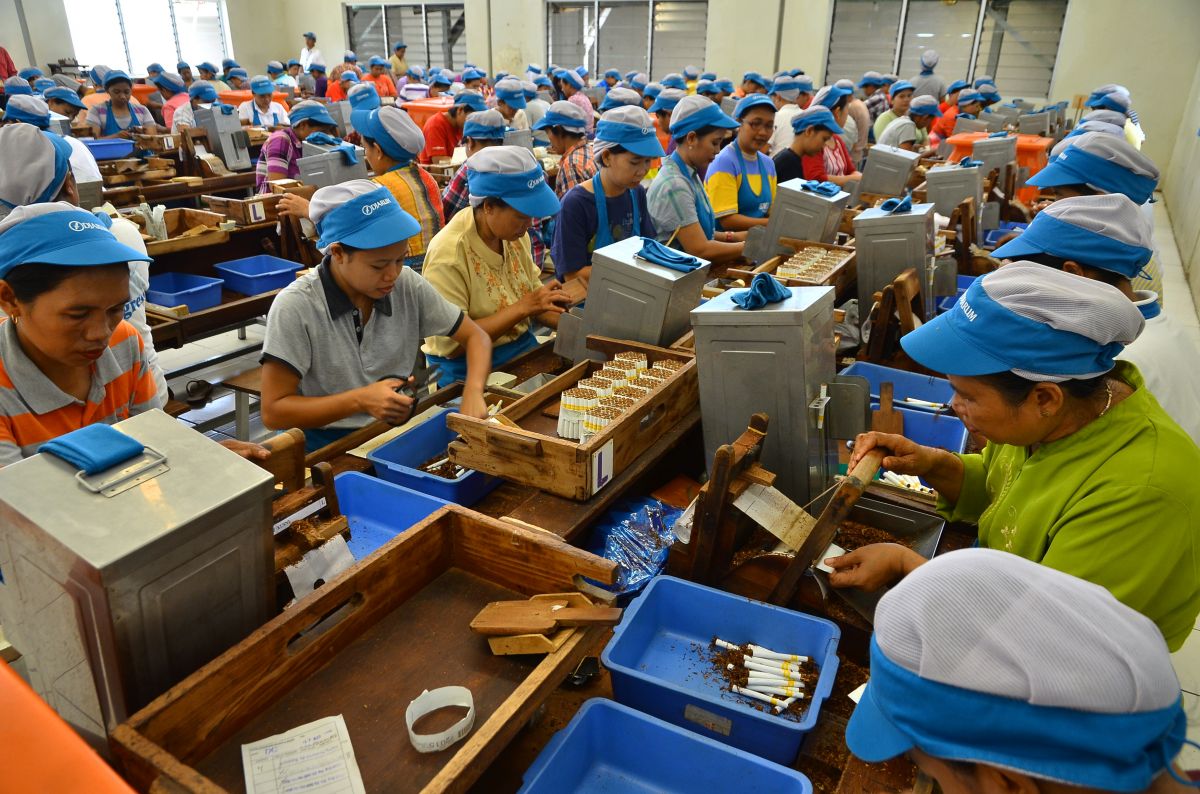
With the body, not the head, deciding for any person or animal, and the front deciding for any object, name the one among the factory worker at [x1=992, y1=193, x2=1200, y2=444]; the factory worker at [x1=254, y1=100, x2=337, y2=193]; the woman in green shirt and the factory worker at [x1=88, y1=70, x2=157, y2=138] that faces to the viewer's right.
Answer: the factory worker at [x1=254, y1=100, x2=337, y2=193]

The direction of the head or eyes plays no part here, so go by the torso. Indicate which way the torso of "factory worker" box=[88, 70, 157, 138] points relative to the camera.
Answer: toward the camera

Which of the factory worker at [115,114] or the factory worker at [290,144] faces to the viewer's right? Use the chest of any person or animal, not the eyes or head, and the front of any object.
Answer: the factory worker at [290,144]

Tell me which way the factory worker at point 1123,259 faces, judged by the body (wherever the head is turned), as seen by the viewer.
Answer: to the viewer's left

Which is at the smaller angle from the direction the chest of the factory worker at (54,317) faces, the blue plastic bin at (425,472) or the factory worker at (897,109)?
the blue plastic bin

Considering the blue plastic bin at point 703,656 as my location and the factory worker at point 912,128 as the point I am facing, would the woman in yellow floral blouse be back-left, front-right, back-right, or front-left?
front-left

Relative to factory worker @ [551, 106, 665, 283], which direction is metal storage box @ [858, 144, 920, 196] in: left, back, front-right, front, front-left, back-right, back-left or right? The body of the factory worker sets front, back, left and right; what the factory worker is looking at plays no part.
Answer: left

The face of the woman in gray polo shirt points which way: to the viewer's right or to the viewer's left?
to the viewer's right

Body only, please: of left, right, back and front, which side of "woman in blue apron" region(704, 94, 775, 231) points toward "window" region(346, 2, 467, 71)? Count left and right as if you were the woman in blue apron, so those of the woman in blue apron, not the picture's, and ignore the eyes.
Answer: back

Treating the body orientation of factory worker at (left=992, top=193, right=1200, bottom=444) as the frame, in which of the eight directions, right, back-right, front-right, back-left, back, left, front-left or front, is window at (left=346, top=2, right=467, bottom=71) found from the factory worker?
front-right

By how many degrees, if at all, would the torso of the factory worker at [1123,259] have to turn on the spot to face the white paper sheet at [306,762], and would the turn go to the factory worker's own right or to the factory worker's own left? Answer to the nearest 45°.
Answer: approximately 90° to the factory worker's own left

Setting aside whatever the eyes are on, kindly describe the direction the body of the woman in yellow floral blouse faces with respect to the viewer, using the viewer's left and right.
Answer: facing the viewer and to the right of the viewer

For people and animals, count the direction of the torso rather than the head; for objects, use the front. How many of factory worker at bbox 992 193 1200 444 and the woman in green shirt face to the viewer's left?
2

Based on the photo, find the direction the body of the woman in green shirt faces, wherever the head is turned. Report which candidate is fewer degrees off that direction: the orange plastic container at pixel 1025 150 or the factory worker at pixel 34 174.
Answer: the factory worker

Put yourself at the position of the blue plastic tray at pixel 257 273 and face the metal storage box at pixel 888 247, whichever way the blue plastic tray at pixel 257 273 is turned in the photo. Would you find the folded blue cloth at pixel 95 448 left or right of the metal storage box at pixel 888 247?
right
